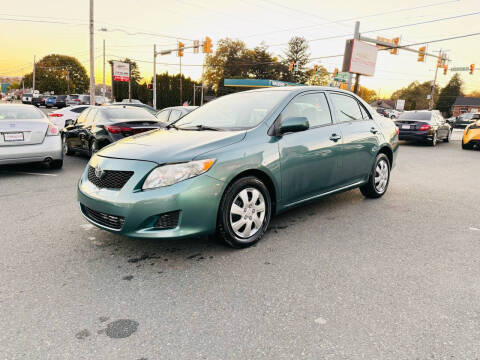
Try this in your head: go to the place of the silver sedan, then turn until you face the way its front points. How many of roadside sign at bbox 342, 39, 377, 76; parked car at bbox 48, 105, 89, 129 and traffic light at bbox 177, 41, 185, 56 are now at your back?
0

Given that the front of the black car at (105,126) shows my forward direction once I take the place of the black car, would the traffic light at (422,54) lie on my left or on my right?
on my right

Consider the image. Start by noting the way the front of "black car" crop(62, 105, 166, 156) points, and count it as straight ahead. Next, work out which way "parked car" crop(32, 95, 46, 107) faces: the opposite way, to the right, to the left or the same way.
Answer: the same way

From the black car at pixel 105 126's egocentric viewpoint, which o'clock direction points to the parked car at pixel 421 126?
The parked car is roughly at 4 o'clock from the black car.

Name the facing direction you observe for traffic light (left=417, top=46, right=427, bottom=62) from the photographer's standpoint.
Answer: facing the viewer and to the left of the viewer

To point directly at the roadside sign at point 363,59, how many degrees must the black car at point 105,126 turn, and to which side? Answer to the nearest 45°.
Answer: approximately 90° to its right

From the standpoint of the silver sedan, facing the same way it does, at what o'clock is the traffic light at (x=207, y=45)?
The traffic light is roughly at 1 o'clock from the silver sedan.

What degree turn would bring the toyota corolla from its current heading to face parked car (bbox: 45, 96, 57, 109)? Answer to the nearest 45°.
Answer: approximately 90° to its right

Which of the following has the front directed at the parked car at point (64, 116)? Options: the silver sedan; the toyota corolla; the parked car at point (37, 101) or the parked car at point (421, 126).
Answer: the silver sedan

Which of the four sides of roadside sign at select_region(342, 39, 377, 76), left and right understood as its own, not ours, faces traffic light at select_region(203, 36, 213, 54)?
right

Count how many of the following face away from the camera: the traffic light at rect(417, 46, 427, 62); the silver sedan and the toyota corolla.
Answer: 1

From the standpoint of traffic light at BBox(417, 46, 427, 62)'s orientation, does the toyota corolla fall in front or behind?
in front

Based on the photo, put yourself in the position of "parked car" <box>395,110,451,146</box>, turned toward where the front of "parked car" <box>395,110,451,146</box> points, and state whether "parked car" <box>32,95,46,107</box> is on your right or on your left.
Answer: on your left

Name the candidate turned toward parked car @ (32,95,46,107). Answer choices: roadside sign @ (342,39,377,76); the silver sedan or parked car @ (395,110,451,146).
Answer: the silver sedan

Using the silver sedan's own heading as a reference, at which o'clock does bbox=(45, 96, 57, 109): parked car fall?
The parked car is roughly at 12 o'clock from the silver sedan.

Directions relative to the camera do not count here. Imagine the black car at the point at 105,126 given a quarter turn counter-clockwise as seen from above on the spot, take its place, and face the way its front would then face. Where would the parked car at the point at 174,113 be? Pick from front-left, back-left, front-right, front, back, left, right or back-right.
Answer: back

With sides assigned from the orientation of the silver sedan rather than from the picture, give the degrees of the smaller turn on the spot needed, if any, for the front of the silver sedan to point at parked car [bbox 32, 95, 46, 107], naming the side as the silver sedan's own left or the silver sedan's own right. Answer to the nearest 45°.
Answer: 0° — it already faces it

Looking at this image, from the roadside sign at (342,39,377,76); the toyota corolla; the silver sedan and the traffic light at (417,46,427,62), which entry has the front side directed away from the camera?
the silver sedan

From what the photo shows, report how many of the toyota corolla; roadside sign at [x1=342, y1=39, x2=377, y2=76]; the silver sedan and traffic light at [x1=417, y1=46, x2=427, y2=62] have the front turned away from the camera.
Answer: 1

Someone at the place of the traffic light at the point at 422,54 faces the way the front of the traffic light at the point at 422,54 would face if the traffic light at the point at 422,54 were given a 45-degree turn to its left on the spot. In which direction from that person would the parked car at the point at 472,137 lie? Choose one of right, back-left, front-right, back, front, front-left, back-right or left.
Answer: front
